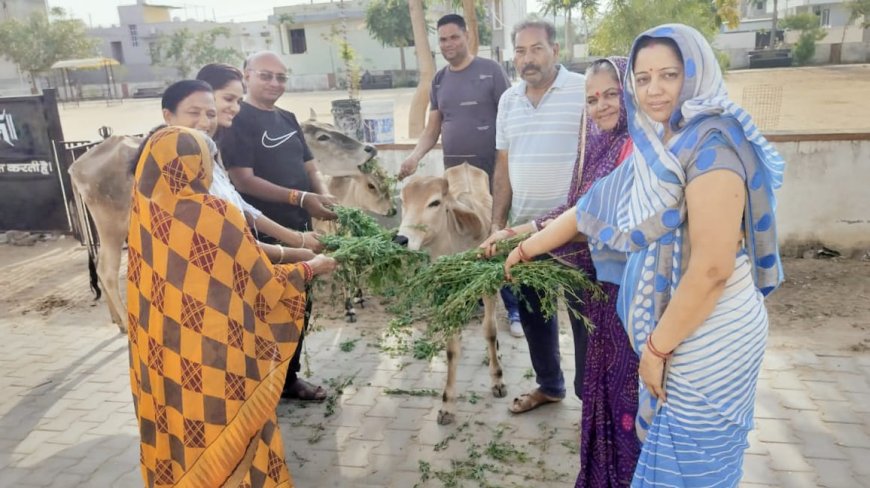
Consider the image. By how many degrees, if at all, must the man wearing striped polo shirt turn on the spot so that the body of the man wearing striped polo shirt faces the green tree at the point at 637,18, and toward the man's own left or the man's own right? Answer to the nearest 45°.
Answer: approximately 135° to the man's own right

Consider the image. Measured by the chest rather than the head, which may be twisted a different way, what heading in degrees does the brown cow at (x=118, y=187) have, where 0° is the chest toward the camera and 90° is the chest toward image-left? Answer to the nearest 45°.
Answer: approximately 270°

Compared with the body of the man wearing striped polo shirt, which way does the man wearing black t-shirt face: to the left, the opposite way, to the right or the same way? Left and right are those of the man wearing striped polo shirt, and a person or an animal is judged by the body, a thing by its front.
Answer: to the left

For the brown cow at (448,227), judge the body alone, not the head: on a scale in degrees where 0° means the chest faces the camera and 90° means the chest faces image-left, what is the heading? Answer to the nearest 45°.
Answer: approximately 45°

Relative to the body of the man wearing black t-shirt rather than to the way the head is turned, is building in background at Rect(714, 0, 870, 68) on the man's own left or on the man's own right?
on the man's own left

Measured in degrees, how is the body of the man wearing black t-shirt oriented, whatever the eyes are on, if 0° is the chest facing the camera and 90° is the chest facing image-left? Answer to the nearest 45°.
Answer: approximately 315°

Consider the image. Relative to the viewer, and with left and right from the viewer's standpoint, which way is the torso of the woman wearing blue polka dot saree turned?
facing the viewer and to the left of the viewer

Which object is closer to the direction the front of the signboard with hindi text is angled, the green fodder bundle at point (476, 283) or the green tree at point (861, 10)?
the green fodder bundle

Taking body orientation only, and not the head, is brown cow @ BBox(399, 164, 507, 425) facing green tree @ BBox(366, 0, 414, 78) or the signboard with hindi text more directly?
the signboard with hindi text

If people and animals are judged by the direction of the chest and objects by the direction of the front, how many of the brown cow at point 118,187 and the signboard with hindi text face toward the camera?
1

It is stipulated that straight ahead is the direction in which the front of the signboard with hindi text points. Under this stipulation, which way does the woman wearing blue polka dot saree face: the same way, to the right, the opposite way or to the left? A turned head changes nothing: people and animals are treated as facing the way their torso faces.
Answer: to the right

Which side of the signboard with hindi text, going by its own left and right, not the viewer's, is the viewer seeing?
front

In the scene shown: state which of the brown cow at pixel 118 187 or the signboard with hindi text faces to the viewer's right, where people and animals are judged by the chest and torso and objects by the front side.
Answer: the brown cow

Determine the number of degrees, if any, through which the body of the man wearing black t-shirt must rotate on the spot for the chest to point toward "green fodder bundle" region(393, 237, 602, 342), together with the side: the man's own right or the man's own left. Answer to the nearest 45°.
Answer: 0° — they already face it

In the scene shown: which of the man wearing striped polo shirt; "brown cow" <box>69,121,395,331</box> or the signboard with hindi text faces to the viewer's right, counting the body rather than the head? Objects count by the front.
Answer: the brown cow
